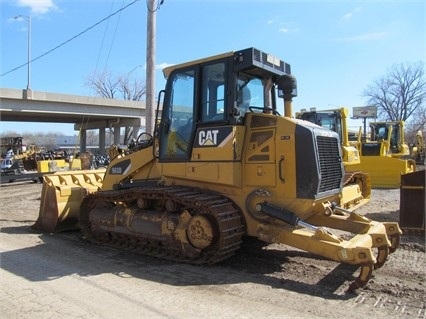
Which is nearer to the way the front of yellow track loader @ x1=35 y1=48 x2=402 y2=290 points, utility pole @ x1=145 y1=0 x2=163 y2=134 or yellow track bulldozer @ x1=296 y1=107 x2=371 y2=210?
the utility pole

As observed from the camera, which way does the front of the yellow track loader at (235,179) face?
facing away from the viewer and to the left of the viewer

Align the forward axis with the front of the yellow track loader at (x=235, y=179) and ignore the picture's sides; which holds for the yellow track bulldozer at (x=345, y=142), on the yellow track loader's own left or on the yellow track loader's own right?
on the yellow track loader's own right

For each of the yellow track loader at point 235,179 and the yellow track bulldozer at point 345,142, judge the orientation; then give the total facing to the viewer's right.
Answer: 0

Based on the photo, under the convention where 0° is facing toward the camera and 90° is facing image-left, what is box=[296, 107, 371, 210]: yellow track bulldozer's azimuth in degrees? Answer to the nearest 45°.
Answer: approximately 45°

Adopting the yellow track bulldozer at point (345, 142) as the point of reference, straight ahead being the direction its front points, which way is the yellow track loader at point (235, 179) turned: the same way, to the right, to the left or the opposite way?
to the right

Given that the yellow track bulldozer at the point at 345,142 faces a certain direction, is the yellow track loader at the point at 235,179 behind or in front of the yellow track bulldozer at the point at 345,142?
in front

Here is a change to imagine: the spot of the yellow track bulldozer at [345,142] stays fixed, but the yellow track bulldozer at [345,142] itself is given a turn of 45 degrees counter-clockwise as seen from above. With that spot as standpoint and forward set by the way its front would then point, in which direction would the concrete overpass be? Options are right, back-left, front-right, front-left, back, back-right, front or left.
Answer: back-right

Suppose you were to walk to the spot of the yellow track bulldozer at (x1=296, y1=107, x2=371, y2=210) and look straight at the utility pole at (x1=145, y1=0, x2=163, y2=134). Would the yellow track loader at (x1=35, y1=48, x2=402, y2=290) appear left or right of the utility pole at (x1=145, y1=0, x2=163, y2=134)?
left
